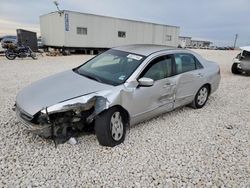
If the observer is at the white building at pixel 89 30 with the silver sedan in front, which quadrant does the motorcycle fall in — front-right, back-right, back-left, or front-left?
front-right

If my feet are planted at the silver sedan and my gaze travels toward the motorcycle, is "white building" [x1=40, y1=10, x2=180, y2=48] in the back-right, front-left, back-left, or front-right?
front-right

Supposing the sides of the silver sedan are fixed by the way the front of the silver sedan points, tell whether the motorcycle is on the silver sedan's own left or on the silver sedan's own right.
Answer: on the silver sedan's own right

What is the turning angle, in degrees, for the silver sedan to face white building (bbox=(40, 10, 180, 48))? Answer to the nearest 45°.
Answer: approximately 135° to its right
